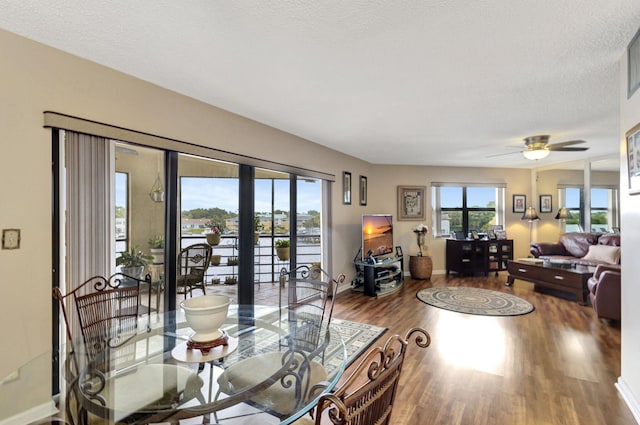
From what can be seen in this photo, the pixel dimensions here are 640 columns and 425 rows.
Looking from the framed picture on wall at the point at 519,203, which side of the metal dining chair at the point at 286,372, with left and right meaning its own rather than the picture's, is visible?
back

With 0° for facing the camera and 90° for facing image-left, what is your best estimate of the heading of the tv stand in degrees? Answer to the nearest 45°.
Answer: approximately 315°

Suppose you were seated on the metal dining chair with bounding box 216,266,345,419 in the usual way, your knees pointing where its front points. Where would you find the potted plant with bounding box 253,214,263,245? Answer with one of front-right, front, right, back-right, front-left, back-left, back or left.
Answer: back-right

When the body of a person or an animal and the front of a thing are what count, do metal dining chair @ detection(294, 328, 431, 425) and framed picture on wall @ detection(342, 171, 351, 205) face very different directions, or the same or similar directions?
very different directions

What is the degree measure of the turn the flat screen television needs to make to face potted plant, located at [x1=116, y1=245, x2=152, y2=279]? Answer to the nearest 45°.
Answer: approximately 90° to its right

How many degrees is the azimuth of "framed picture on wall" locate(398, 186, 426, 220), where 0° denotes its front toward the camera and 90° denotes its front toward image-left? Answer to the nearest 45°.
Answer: approximately 0°

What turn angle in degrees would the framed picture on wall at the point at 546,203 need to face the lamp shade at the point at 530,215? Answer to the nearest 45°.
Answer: approximately 45° to its right

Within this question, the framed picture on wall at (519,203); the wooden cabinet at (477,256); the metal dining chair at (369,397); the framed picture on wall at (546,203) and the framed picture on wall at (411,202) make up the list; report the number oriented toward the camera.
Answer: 4

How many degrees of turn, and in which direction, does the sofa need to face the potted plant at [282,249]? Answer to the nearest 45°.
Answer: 0° — it already faces it

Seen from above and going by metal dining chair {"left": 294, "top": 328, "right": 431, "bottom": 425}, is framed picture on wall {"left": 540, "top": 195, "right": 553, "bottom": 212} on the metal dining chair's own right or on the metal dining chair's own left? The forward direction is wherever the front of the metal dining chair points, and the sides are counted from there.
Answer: on the metal dining chair's own right

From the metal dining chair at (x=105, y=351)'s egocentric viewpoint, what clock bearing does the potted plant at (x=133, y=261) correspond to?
The potted plant is roughly at 8 o'clock from the metal dining chair.

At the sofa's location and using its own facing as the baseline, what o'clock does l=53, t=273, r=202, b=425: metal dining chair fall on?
The metal dining chair is roughly at 11 o'clock from the sofa.

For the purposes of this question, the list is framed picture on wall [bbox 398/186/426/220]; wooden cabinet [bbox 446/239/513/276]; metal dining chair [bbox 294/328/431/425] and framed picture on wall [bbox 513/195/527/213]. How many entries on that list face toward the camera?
3

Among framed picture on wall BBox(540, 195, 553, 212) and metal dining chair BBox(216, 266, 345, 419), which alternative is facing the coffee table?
the framed picture on wall

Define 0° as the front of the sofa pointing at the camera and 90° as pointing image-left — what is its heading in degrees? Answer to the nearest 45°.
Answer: approximately 45°
